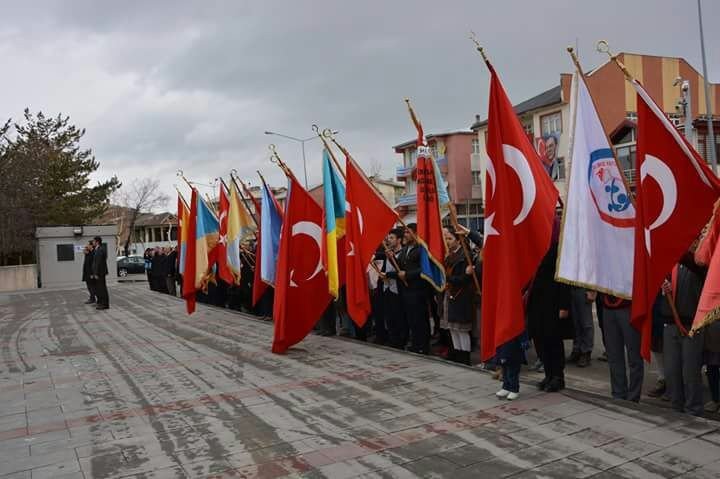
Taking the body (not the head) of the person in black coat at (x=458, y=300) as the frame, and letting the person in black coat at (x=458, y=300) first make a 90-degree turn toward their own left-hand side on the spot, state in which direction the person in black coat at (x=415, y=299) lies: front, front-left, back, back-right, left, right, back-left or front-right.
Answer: back

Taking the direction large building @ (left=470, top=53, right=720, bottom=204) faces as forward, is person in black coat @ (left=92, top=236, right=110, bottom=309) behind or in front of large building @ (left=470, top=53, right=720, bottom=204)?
in front

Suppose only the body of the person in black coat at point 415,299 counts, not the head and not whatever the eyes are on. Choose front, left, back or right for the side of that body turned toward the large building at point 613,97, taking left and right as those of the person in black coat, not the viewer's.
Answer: back

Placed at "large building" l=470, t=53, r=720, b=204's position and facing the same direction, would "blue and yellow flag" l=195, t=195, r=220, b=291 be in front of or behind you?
in front

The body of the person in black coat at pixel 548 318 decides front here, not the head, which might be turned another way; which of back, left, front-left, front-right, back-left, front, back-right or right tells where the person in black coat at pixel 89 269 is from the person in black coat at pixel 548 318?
right

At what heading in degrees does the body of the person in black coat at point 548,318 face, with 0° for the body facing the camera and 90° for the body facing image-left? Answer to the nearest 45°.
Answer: approximately 45°

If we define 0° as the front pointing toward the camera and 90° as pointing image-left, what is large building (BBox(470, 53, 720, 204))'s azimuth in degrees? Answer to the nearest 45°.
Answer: approximately 45°

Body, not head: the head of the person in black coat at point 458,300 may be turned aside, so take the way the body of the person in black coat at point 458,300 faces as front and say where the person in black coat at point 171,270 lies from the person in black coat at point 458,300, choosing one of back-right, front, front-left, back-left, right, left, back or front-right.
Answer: right

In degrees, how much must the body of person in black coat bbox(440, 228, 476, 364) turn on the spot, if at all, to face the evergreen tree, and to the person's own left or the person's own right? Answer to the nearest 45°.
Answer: approximately 90° to the person's own right

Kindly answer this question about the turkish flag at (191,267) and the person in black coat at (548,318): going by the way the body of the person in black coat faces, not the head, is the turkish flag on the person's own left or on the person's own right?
on the person's own right

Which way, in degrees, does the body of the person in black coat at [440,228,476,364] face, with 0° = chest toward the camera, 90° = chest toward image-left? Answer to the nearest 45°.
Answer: approximately 45°

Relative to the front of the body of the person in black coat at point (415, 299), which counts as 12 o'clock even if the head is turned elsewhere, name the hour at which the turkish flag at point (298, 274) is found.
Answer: The turkish flag is roughly at 2 o'clock from the person in black coat.

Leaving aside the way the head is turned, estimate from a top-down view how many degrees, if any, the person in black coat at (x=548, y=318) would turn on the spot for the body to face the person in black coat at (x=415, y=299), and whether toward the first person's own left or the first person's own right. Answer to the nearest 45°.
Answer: approximately 90° to the first person's own right

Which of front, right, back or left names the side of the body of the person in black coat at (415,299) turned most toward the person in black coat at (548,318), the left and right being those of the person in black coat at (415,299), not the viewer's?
left
